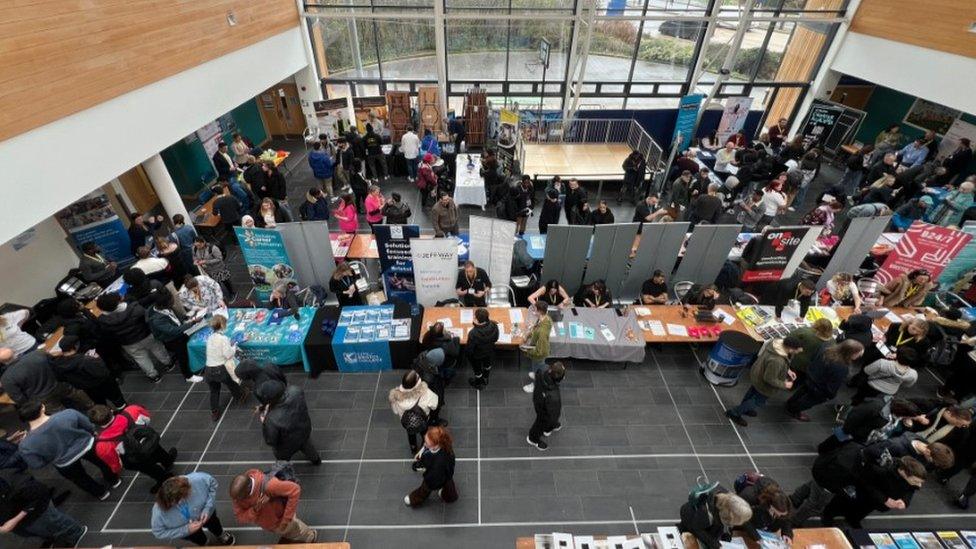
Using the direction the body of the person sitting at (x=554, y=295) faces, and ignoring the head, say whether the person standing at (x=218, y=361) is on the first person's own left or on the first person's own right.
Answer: on the first person's own right

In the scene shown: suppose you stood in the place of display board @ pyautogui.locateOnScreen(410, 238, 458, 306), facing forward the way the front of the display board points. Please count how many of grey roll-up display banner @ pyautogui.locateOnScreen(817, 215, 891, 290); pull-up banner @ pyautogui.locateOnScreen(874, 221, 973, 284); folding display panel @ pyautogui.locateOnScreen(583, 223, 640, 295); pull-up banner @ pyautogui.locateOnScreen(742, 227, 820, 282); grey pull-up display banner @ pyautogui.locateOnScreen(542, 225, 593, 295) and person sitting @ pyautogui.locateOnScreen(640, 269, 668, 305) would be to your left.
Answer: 6

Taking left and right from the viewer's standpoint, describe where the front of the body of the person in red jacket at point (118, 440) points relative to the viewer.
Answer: facing away from the viewer and to the left of the viewer

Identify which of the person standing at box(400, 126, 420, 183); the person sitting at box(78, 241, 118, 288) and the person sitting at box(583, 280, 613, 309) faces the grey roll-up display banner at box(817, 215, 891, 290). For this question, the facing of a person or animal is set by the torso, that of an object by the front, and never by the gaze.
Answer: the person sitting at box(78, 241, 118, 288)

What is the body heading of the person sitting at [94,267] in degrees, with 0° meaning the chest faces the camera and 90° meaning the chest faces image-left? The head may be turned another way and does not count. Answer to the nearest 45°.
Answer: approximately 315°

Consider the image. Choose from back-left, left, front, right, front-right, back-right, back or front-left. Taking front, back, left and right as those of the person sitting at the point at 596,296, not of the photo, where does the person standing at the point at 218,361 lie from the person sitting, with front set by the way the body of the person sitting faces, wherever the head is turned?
front-right

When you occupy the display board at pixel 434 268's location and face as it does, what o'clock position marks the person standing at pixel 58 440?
The person standing is roughly at 2 o'clock from the display board.

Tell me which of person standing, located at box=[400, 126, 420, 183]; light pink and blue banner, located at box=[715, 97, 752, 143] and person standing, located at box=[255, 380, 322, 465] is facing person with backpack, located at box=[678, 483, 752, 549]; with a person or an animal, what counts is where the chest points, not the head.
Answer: the light pink and blue banner

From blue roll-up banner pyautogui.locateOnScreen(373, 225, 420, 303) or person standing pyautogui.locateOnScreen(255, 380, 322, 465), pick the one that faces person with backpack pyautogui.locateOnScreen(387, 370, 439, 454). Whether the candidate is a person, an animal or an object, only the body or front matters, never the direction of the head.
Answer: the blue roll-up banner

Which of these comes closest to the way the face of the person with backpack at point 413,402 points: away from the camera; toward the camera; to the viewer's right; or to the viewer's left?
away from the camera

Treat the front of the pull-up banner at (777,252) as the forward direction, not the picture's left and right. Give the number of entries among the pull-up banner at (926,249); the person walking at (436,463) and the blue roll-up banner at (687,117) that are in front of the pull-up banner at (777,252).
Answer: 1

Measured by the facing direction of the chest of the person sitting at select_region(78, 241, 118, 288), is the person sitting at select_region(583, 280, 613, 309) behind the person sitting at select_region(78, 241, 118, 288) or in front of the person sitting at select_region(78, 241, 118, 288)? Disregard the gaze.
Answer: in front

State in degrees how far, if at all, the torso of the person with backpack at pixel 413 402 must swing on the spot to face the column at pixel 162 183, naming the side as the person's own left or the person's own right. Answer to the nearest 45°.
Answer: approximately 45° to the person's own left

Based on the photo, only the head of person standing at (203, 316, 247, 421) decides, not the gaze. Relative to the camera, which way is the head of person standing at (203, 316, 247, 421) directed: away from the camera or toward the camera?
away from the camera

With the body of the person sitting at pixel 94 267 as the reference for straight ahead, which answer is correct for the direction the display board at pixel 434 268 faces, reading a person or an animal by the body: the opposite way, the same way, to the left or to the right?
to the right
